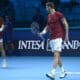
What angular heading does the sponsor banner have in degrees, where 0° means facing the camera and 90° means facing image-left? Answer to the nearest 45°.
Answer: approximately 0°
